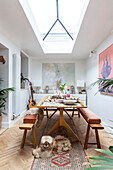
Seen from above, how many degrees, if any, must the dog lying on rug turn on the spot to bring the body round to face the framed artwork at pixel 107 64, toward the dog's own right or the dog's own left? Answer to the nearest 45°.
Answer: approximately 180°

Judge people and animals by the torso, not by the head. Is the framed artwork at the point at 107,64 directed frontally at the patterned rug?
no

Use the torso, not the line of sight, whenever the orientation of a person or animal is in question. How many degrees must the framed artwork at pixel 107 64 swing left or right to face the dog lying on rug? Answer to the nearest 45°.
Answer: approximately 45° to its left

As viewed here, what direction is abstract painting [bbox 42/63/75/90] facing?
toward the camera

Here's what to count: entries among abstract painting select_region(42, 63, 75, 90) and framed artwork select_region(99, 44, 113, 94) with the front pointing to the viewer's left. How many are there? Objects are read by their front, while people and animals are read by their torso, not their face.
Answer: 1

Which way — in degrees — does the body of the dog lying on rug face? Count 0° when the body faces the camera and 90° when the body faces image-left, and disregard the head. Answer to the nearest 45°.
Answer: approximately 45°

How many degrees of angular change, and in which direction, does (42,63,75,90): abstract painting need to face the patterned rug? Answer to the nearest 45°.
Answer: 0° — it already faces it

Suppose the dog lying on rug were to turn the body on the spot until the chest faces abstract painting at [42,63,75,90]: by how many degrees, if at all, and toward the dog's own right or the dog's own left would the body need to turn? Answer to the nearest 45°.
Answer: approximately 135° to the dog's own right

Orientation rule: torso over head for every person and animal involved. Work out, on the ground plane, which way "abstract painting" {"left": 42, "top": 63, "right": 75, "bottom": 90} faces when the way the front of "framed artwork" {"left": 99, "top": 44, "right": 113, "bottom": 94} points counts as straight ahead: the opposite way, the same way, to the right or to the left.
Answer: to the left

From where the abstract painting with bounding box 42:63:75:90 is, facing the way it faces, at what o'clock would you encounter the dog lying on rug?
The dog lying on rug is roughly at 12 o'clock from the abstract painting.

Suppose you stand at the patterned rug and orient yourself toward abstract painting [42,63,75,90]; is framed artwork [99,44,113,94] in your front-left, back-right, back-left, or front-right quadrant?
front-right

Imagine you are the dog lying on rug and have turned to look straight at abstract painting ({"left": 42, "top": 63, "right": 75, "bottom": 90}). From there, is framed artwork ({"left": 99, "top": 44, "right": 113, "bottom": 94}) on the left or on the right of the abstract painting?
right

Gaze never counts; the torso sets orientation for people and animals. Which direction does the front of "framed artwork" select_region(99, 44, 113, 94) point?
to the viewer's left

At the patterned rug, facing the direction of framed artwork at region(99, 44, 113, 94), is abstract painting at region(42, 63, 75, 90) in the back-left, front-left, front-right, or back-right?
front-left

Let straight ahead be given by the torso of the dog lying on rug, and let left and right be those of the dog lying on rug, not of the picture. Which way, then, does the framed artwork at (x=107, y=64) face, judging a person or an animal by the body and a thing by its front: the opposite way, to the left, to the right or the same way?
to the right
